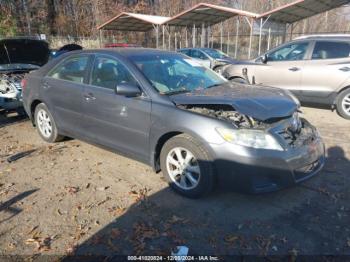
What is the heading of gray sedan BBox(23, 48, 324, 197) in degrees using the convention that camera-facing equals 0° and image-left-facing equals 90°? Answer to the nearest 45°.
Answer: approximately 315°

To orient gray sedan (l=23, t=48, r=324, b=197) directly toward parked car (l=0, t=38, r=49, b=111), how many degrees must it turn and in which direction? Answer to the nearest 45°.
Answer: approximately 180°

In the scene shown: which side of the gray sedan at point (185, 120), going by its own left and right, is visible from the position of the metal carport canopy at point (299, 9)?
left

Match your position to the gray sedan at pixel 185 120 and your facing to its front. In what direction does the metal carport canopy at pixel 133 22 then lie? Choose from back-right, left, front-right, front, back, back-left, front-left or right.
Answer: back-left

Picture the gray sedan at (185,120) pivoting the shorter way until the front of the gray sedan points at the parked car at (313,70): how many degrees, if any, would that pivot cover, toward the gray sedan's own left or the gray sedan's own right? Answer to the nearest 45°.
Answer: approximately 90° to the gray sedan's own left

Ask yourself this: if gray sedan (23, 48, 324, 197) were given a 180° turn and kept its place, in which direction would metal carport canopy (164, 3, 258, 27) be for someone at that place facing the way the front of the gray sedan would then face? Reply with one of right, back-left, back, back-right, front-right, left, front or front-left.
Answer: front-right
